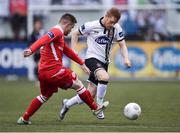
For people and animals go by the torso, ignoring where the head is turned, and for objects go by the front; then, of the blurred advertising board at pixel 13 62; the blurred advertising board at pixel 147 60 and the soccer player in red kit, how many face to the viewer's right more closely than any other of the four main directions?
1

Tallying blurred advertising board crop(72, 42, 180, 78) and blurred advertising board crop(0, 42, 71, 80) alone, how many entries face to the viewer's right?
0

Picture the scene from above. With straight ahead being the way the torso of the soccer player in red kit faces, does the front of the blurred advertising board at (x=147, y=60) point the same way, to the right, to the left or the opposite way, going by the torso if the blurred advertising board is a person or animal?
to the right

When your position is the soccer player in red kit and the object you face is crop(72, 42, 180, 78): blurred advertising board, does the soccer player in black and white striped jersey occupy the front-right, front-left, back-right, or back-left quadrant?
front-right

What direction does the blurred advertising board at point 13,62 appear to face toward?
toward the camera

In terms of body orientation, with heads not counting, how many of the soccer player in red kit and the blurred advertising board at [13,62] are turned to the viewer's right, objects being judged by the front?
1

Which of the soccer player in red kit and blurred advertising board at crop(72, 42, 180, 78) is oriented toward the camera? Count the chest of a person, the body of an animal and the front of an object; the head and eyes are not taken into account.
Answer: the blurred advertising board

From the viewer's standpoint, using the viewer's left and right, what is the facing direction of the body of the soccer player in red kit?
facing to the right of the viewer

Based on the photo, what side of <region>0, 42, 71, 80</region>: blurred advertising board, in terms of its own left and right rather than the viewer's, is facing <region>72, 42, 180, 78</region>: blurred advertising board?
left

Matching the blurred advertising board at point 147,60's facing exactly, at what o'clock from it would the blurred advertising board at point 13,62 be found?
the blurred advertising board at point 13,62 is roughly at 3 o'clock from the blurred advertising board at point 147,60.

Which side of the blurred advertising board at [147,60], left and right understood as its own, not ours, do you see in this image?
front

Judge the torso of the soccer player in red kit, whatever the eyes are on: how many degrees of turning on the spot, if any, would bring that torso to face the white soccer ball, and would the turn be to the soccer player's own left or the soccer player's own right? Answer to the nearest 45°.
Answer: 0° — they already face it
